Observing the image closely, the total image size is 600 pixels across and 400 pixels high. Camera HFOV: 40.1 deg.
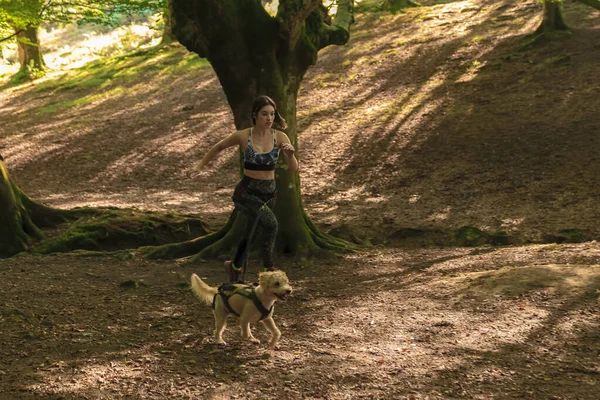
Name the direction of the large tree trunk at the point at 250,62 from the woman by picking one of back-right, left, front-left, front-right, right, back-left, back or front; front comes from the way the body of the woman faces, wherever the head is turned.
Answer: back-left

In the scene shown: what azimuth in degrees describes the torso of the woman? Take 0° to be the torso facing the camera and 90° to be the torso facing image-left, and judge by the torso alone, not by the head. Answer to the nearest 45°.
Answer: approximately 315°

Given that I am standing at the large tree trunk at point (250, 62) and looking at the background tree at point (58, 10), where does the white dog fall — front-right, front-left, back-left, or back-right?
back-left

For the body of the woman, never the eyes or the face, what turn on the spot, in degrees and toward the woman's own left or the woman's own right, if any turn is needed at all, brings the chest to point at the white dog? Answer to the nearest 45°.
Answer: approximately 45° to the woman's own right

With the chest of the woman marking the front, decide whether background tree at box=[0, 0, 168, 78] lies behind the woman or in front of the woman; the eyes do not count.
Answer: behind

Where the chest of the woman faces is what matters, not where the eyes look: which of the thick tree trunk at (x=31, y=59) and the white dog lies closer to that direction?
the white dog

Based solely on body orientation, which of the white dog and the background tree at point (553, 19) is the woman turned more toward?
the white dog

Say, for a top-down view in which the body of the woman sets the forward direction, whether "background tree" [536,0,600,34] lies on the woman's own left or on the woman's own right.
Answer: on the woman's own left
